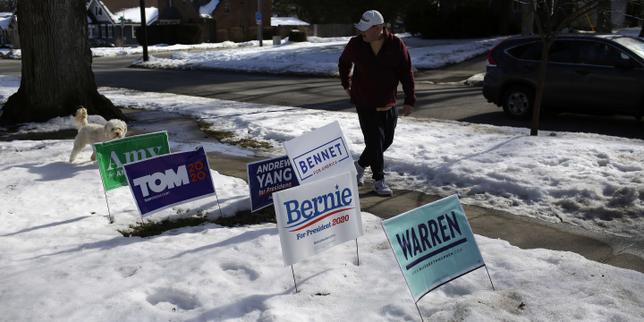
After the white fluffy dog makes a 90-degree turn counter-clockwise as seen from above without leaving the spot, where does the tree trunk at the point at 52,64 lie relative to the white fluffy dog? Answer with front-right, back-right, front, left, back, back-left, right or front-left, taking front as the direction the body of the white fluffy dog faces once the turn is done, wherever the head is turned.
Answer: front

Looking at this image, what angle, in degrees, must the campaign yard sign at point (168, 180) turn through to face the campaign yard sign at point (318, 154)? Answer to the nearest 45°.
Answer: approximately 90° to its left

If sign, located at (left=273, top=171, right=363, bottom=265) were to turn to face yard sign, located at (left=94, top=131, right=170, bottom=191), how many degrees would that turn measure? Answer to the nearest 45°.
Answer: approximately 135° to its right

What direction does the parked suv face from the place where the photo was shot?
facing to the right of the viewer

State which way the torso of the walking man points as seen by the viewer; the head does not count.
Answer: toward the camera

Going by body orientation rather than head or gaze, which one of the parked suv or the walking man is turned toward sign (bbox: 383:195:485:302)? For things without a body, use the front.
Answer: the walking man

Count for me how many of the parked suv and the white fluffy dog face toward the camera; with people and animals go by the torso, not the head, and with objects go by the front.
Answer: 0

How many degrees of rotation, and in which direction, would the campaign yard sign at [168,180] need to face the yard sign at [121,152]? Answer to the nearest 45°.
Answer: approximately 135° to its right

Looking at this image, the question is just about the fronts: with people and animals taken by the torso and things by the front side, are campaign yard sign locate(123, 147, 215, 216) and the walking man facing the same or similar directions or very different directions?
same or similar directions

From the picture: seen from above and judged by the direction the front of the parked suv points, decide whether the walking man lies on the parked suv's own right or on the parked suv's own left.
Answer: on the parked suv's own right

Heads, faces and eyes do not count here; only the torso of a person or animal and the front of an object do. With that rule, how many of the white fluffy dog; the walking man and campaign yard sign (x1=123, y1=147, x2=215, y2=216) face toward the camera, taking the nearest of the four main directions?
2

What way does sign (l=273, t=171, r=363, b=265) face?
toward the camera

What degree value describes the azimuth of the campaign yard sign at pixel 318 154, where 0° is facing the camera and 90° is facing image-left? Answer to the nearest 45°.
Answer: approximately 0°

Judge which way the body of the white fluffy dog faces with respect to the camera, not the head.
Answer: to the viewer's right

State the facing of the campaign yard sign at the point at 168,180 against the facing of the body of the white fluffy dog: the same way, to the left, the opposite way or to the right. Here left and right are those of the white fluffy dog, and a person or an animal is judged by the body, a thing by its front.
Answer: to the right

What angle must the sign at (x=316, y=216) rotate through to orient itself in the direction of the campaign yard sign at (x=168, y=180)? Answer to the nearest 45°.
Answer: approximately 135° to its right

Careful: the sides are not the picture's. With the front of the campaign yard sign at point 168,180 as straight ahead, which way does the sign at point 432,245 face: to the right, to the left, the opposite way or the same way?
the same way

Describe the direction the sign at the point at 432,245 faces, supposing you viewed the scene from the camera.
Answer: facing the viewer

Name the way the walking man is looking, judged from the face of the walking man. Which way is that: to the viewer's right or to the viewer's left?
to the viewer's left

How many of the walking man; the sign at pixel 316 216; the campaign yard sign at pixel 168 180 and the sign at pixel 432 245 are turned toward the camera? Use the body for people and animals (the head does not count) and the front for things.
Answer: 4

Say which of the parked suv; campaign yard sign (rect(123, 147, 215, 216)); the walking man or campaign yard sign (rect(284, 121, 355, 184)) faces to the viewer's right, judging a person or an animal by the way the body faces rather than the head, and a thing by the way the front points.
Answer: the parked suv
